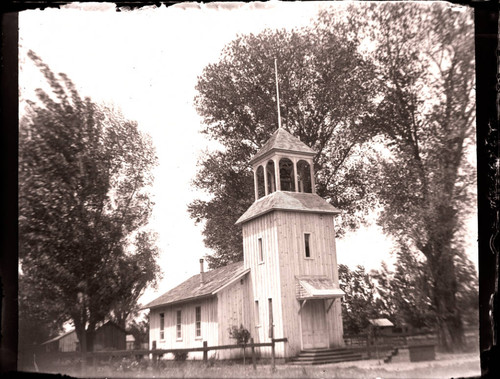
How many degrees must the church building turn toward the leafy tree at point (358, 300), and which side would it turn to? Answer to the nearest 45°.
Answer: approximately 90° to its left

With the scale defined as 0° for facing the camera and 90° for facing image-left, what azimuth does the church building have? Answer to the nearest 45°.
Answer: approximately 315°
